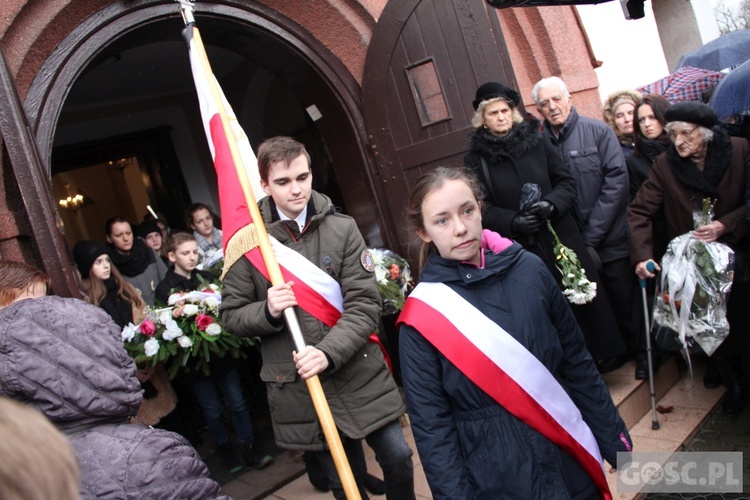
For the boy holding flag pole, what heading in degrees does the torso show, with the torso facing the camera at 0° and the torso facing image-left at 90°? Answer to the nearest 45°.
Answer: approximately 0°

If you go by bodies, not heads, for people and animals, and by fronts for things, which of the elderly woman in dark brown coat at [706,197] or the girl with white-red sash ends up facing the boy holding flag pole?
the elderly woman in dark brown coat

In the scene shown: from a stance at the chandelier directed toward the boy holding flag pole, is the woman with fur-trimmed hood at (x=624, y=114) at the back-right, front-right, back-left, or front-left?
front-left

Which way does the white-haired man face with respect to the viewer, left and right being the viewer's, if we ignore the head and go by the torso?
facing the viewer and to the left of the viewer

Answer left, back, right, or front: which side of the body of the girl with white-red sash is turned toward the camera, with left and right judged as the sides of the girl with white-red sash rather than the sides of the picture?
front

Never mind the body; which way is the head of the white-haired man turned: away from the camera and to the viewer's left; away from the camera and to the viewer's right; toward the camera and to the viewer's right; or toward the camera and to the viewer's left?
toward the camera and to the viewer's left

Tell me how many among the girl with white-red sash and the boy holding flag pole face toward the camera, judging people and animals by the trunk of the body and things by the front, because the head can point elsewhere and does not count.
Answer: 2

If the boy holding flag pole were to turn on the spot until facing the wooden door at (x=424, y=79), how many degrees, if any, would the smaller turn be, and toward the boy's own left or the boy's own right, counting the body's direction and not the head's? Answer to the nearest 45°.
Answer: approximately 135° to the boy's own left

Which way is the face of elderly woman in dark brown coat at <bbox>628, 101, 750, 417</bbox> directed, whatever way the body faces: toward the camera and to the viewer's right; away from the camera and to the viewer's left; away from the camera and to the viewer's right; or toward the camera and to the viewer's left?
toward the camera and to the viewer's left

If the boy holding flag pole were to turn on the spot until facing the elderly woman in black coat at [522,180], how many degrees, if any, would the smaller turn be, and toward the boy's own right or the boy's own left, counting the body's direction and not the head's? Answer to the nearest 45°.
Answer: approximately 135° to the boy's own left

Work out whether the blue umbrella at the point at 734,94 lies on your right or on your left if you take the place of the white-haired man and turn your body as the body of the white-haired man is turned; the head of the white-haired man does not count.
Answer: on your left
